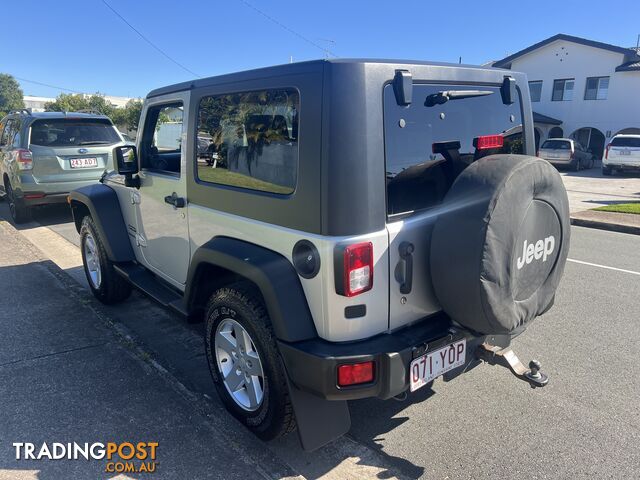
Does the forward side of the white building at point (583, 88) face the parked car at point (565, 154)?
yes

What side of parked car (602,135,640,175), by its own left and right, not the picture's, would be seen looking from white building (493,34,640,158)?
front

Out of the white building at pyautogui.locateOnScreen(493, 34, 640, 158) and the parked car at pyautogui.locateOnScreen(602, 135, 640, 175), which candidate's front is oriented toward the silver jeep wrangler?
the white building

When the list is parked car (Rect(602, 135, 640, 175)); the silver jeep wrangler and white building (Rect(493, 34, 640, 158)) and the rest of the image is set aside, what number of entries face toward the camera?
1

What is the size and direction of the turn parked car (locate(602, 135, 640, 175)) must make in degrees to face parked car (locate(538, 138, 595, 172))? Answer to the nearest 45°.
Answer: approximately 45° to its left

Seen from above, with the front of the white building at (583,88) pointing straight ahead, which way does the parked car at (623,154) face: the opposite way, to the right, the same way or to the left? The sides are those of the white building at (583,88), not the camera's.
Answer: the opposite way

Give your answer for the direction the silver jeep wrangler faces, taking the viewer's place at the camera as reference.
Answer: facing away from the viewer and to the left of the viewer

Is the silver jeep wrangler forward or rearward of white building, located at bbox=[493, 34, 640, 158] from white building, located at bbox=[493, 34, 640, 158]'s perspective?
forward

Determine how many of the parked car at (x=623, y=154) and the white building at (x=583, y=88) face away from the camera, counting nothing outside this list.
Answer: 1

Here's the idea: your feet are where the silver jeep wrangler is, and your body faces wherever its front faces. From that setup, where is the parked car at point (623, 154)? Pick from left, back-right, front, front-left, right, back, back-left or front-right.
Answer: right

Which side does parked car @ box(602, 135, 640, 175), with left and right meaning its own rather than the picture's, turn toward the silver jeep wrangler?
back

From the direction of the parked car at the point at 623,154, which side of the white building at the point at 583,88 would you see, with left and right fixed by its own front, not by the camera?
front

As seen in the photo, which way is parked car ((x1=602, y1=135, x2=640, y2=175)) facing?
away from the camera
